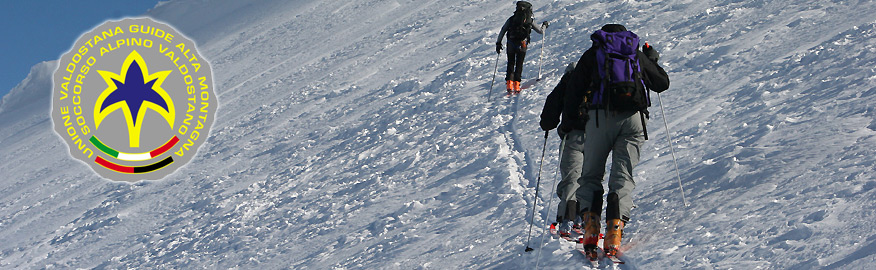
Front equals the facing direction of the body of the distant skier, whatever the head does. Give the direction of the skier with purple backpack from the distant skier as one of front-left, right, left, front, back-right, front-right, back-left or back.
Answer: back

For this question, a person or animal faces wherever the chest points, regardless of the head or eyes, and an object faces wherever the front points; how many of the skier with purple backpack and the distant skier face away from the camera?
2

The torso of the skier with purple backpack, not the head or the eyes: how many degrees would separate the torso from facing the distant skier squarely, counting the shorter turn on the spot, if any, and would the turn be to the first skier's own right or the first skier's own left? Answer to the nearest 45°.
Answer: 0° — they already face them

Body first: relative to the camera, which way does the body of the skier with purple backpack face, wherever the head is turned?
away from the camera

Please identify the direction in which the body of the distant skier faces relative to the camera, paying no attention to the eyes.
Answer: away from the camera
